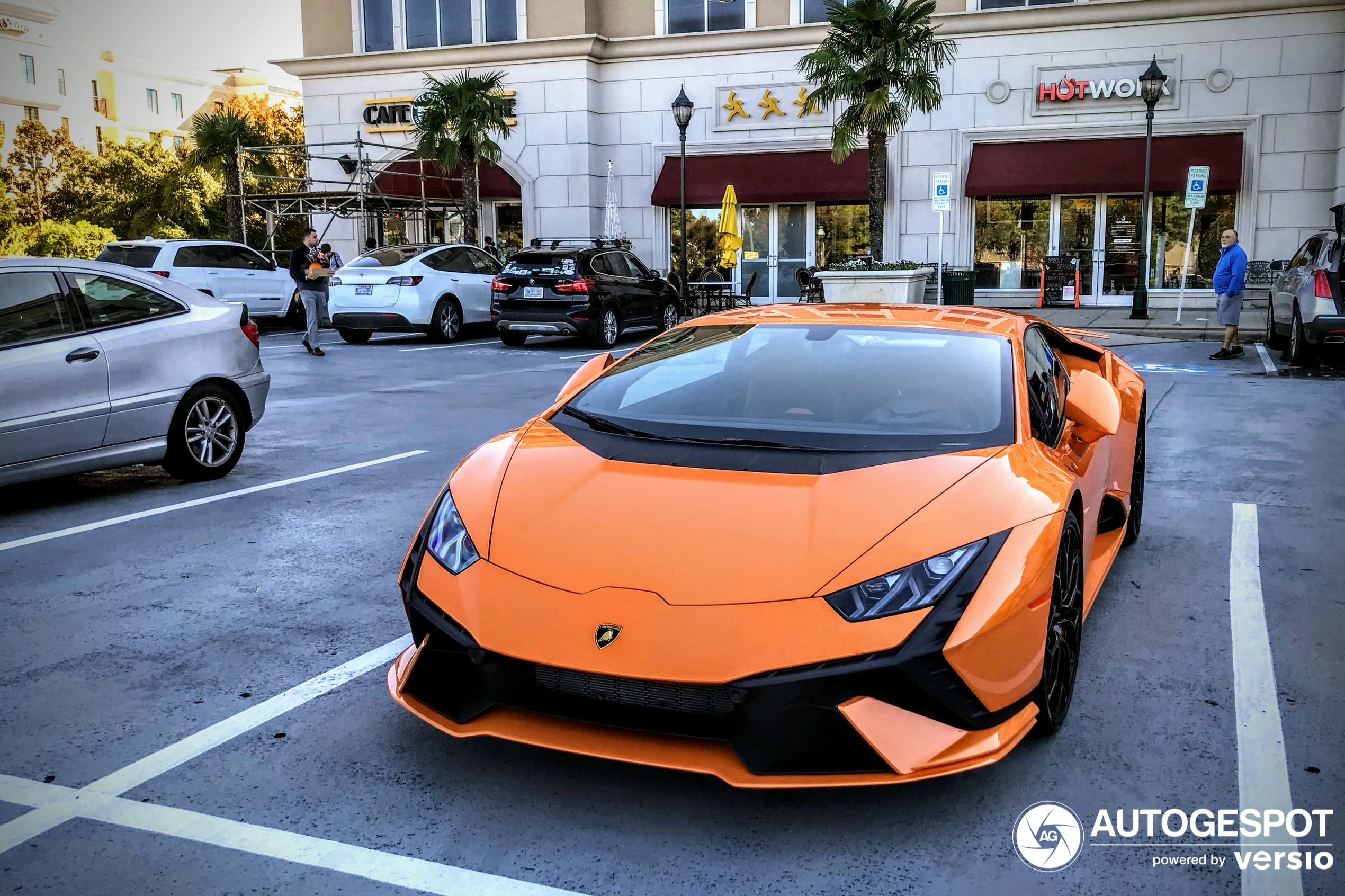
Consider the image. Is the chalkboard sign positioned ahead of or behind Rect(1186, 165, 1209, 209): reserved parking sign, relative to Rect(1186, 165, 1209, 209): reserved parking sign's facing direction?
behind

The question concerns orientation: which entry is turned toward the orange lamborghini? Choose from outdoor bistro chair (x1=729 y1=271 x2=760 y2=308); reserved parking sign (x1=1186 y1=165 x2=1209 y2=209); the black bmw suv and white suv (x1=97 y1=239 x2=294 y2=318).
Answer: the reserved parking sign

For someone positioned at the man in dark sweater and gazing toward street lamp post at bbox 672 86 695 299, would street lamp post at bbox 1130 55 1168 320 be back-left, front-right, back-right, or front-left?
front-right

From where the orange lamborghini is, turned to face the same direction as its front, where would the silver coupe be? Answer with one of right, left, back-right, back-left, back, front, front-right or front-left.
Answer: right

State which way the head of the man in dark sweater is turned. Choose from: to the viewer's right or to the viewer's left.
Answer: to the viewer's right

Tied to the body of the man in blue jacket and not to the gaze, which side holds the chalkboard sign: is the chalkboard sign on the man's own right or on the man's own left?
on the man's own right

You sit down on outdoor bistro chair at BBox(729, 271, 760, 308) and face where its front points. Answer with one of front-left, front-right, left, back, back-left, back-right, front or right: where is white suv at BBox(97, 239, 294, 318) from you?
front-left

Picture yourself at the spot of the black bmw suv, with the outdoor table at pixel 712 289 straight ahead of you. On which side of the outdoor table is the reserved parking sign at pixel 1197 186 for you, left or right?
right

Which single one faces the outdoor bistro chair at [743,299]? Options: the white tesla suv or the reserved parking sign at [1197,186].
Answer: the white tesla suv

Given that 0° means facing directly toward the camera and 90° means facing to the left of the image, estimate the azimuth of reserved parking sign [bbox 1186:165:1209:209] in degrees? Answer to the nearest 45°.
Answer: approximately 0°

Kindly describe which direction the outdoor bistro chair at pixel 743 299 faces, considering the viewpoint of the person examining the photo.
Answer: facing to the left of the viewer

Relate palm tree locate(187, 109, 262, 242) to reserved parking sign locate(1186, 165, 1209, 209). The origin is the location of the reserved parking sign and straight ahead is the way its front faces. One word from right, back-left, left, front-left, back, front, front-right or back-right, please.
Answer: right

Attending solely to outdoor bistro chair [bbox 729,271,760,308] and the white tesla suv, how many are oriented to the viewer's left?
1

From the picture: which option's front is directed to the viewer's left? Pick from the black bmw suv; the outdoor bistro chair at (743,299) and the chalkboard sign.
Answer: the outdoor bistro chair

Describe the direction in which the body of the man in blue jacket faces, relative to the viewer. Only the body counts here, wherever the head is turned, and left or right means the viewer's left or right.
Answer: facing to the left of the viewer
